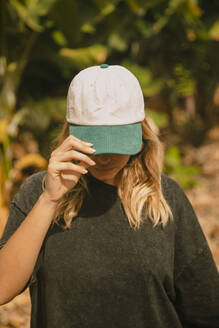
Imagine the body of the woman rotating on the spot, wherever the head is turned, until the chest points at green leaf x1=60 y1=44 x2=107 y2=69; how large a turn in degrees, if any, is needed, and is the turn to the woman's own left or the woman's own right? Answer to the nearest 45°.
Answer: approximately 180°

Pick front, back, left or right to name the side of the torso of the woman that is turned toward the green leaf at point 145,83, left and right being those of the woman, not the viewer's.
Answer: back

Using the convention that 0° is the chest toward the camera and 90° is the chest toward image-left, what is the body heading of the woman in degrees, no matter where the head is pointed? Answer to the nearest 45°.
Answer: approximately 0°
